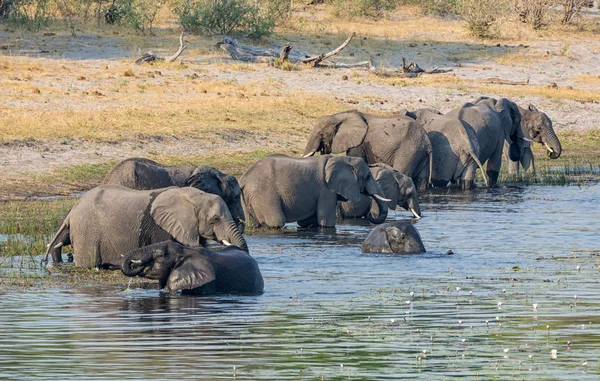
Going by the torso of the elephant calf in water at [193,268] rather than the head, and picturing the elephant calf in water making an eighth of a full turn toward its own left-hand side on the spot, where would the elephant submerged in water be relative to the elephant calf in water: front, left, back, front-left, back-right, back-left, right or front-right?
back

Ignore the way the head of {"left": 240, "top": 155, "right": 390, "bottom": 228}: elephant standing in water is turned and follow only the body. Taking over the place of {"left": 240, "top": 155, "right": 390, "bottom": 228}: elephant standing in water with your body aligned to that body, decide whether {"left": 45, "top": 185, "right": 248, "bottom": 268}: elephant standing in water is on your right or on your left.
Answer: on your right

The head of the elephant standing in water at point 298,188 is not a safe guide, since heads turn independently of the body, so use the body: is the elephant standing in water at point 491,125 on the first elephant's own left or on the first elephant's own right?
on the first elephant's own left

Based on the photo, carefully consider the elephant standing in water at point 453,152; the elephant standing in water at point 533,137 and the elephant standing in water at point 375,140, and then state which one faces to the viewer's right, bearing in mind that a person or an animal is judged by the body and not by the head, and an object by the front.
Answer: the elephant standing in water at point 533,137

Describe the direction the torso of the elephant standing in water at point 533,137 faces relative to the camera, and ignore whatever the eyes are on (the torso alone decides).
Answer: to the viewer's right

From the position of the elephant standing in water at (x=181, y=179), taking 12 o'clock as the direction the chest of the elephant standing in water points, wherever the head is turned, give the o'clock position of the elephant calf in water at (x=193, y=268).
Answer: The elephant calf in water is roughly at 3 o'clock from the elephant standing in water.

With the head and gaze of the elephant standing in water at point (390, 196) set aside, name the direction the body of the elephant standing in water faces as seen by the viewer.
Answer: to the viewer's right

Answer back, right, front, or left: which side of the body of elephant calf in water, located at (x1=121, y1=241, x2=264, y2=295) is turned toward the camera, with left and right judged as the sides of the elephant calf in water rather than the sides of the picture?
left

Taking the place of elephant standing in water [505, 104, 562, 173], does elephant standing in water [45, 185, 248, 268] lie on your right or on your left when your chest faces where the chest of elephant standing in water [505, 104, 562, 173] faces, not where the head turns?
on your right

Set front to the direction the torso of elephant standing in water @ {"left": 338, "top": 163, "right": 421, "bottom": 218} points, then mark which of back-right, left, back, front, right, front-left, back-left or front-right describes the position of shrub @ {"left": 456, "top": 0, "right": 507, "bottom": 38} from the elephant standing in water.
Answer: left

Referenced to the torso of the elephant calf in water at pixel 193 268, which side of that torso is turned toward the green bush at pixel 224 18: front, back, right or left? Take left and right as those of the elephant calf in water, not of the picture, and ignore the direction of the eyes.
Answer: right

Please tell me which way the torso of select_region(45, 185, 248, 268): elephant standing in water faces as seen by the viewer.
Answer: to the viewer's right

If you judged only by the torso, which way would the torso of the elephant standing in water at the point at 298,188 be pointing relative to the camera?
to the viewer's right
